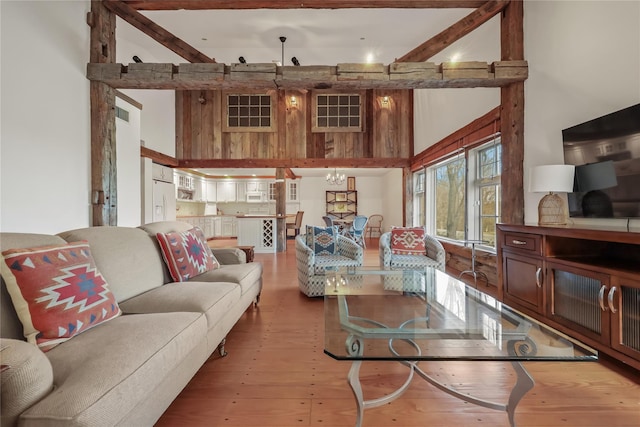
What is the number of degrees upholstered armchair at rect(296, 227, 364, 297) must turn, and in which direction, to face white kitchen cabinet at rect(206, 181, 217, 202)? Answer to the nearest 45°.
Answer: approximately 180°

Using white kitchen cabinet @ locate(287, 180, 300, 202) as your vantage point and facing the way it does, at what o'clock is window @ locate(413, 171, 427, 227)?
The window is roughly at 11 o'clock from the white kitchen cabinet.

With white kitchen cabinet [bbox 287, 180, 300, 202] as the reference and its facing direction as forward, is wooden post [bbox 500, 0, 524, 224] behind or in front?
in front

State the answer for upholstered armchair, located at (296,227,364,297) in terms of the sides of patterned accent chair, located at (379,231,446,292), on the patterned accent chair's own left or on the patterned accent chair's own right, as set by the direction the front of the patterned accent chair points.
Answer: on the patterned accent chair's own right

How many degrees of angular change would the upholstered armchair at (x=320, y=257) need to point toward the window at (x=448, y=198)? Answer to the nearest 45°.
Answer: approximately 90° to its left

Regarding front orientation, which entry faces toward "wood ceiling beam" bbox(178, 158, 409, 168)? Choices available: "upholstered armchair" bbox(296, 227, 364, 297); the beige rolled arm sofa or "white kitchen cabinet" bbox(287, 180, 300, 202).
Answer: the white kitchen cabinet

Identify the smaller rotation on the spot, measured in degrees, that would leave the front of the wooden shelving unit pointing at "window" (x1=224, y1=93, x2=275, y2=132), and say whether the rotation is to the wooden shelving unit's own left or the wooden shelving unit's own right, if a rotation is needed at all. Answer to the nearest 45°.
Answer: approximately 45° to the wooden shelving unit's own right
